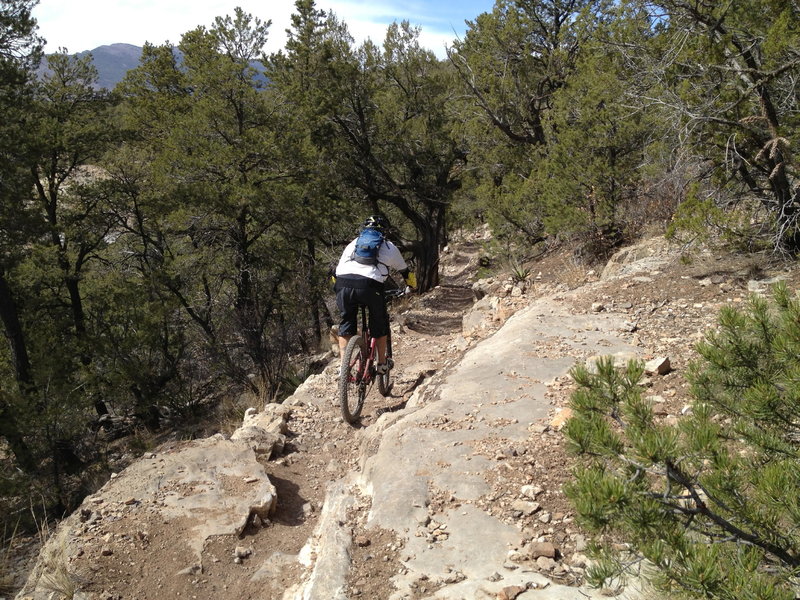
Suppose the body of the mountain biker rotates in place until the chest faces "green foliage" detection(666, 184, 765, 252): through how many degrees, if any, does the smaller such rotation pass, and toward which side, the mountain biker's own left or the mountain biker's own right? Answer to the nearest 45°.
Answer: approximately 45° to the mountain biker's own right

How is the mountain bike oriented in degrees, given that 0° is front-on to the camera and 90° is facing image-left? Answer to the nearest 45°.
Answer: approximately 225°

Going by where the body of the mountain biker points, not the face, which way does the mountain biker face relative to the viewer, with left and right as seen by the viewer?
facing away from the viewer and to the right of the viewer

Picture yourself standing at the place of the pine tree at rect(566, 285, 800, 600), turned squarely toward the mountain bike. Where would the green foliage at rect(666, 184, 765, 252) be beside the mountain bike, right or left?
right

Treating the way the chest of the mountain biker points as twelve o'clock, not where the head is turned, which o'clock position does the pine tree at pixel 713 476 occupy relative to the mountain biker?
The pine tree is roughly at 4 o'clock from the mountain biker.

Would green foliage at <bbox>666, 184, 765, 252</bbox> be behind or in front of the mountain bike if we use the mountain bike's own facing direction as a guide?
in front

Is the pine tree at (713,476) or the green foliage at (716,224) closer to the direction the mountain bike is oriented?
the green foliage

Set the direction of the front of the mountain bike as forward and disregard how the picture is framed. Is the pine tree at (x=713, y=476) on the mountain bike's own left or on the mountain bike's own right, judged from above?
on the mountain bike's own right
